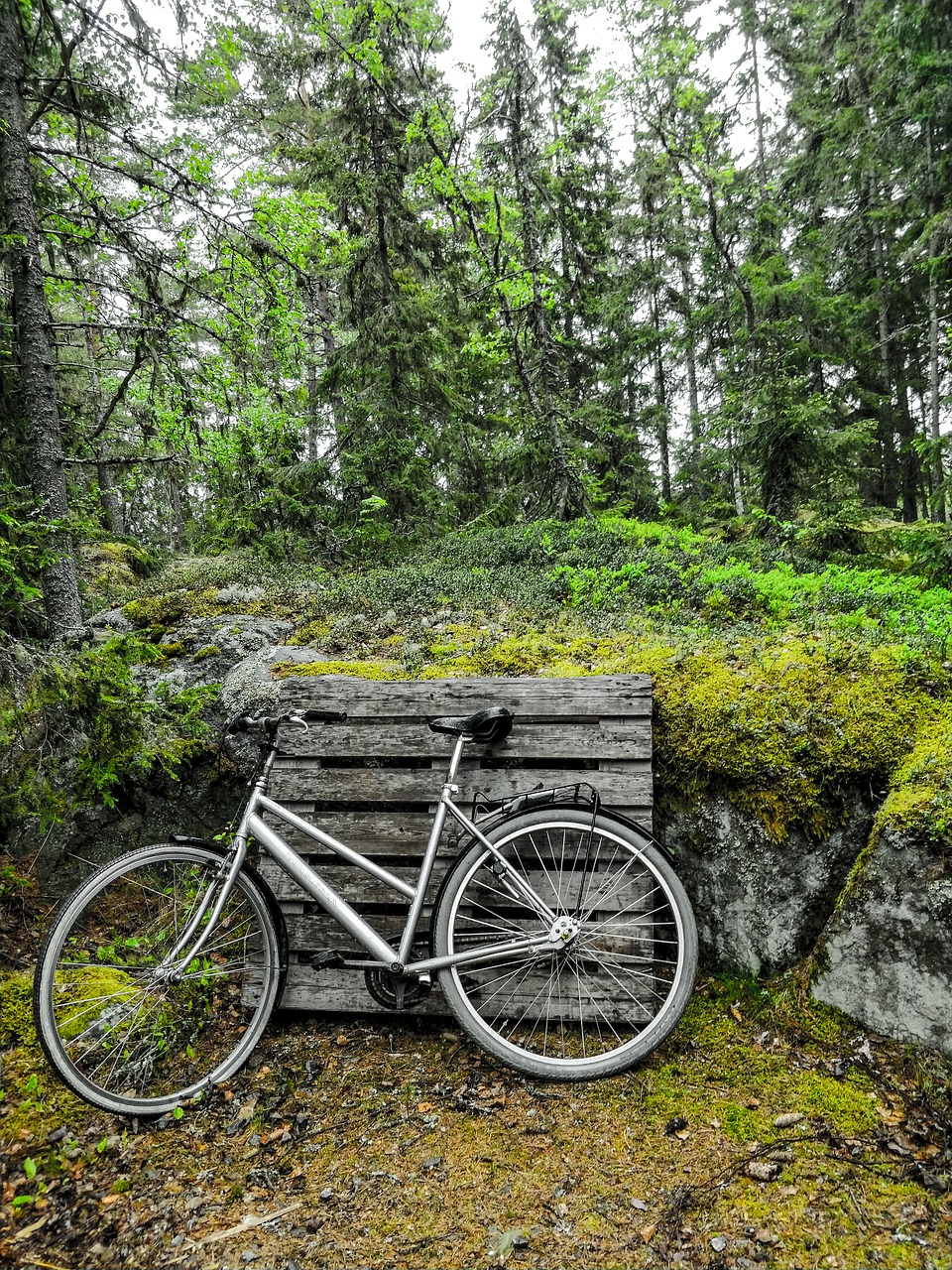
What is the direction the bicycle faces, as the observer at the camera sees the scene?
facing to the left of the viewer

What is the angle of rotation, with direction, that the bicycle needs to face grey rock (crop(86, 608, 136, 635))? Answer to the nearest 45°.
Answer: approximately 45° to its right

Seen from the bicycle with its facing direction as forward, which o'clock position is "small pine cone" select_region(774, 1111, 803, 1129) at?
The small pine cone is roughly at 7 o'clock from the bicycle.

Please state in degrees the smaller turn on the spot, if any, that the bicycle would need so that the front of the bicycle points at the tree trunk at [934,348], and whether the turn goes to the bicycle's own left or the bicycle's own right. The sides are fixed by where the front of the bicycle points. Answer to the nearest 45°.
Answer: approximately 135° to the bicycle's own right

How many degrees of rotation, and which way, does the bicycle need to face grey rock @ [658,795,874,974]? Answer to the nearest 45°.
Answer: approximately 180°

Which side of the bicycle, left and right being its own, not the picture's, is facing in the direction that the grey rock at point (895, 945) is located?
back

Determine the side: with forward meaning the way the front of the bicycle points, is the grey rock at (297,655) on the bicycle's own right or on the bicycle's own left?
on the bicycle's own right

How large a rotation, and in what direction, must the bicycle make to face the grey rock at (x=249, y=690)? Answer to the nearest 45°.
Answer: approximately 45° to its right
